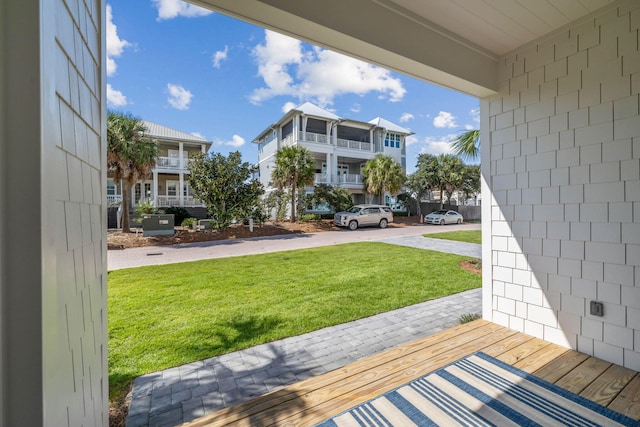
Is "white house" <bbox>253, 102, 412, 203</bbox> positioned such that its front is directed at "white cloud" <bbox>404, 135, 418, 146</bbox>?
no

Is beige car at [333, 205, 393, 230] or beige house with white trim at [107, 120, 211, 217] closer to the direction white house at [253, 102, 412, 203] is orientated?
the beige car

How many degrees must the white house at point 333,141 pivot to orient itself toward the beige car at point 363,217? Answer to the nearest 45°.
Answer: approximately 45° to its right

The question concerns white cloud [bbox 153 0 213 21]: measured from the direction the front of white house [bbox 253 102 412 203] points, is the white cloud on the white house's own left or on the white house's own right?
on the white house's own right

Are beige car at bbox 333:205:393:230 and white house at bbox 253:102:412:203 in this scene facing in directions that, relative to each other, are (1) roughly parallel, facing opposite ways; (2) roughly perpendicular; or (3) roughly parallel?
roughly perpendicular

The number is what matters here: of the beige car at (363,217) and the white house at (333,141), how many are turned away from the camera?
0

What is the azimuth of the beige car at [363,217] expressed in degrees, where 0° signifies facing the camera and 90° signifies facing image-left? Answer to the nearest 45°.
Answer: approximately 45°

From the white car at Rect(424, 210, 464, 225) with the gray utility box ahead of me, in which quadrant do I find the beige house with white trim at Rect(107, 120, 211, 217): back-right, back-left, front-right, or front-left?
front-right

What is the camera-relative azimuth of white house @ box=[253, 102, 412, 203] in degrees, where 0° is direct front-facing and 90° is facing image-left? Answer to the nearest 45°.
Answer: approximately 315°

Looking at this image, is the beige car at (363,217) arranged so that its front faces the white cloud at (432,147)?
no

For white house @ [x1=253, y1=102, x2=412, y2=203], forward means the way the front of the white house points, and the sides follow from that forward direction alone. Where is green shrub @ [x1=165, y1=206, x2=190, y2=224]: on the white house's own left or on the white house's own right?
on the white house's own right

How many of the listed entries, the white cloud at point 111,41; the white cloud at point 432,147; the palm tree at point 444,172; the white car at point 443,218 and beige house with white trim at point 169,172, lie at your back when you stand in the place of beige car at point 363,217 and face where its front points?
3

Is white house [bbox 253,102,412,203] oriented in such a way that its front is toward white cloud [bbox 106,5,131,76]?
no
